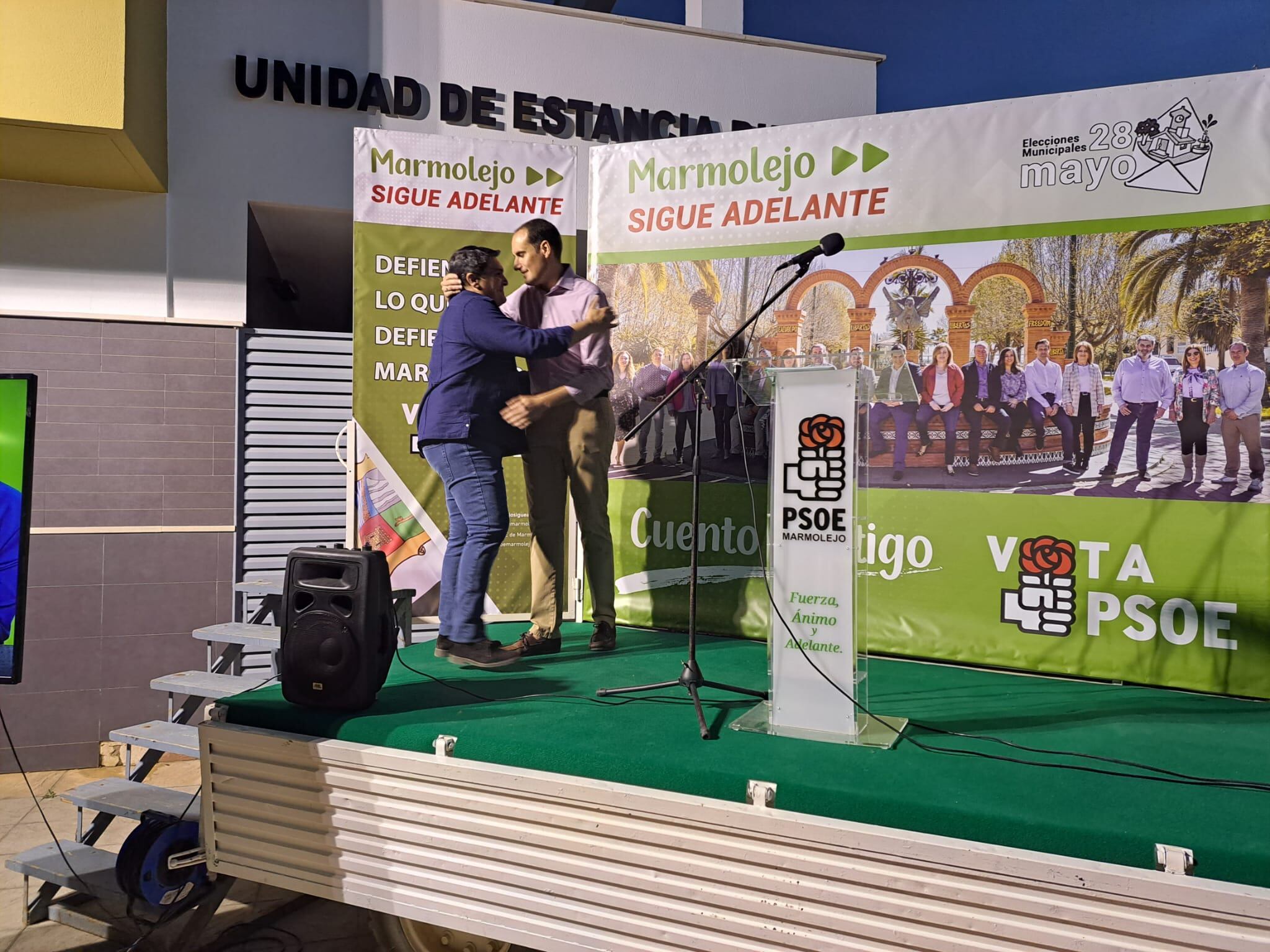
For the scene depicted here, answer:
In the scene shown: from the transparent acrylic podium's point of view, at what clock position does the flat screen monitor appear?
The flat screen monitor is roughly at 2 o'clock from the transparent acrylic podium.

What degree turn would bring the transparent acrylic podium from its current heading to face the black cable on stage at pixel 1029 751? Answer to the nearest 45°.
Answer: approximately 90° to its left

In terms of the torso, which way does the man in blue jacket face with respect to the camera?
to the viewer's right

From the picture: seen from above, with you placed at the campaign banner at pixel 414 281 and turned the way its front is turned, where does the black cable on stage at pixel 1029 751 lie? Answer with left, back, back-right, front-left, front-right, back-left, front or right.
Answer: front-left

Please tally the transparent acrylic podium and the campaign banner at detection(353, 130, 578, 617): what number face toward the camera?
2

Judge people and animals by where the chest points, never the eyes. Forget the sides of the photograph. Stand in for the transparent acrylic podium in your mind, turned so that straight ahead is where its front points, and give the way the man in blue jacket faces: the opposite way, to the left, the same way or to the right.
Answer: to the left

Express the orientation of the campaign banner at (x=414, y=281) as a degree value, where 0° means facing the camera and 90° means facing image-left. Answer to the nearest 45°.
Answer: approximately 0°

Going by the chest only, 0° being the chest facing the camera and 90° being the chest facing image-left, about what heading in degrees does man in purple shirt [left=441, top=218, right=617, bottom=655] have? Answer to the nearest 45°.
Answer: approximately 45°

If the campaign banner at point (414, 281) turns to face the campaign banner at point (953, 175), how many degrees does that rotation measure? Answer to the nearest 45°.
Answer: approximately 45° to its left

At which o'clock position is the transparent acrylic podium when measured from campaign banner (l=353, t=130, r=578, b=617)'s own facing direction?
The transparent acrylic podium is roughly at 11 o'clock from the campaign banner.

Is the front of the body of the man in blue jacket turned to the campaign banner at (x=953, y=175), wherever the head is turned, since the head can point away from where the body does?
yes

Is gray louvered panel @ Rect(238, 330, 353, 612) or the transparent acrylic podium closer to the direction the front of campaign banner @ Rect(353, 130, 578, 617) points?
the transparent acrylic podium

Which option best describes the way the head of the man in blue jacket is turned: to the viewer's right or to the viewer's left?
to the viewer's right
